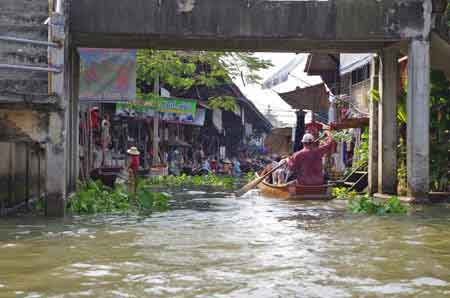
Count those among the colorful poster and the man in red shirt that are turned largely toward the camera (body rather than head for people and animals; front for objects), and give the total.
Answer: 1

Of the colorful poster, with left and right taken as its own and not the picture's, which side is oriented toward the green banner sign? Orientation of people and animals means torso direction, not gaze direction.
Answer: back

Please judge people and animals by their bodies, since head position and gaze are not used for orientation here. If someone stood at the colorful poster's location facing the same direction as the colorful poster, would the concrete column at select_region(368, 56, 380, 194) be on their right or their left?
on their left

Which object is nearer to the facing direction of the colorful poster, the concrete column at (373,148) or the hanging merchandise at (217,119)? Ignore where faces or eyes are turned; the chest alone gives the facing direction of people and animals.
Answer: the concrete column

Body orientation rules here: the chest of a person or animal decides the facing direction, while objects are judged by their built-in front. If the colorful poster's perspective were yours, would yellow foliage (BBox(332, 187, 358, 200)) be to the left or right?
on its left

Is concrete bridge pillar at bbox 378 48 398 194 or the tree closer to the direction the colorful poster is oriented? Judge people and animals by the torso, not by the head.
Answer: the concrete bridge pillar

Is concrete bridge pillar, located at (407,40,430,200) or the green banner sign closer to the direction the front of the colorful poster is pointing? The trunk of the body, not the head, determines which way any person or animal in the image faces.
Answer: the concrete bridge pillar

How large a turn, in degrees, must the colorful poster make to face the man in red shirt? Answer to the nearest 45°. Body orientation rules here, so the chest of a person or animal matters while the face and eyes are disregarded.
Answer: approximately 45° to its left

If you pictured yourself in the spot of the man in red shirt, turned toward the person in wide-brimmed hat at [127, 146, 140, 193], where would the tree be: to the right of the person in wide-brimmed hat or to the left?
right

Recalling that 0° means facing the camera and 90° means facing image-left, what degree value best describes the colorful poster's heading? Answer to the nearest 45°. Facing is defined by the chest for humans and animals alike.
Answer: approximately 0°
